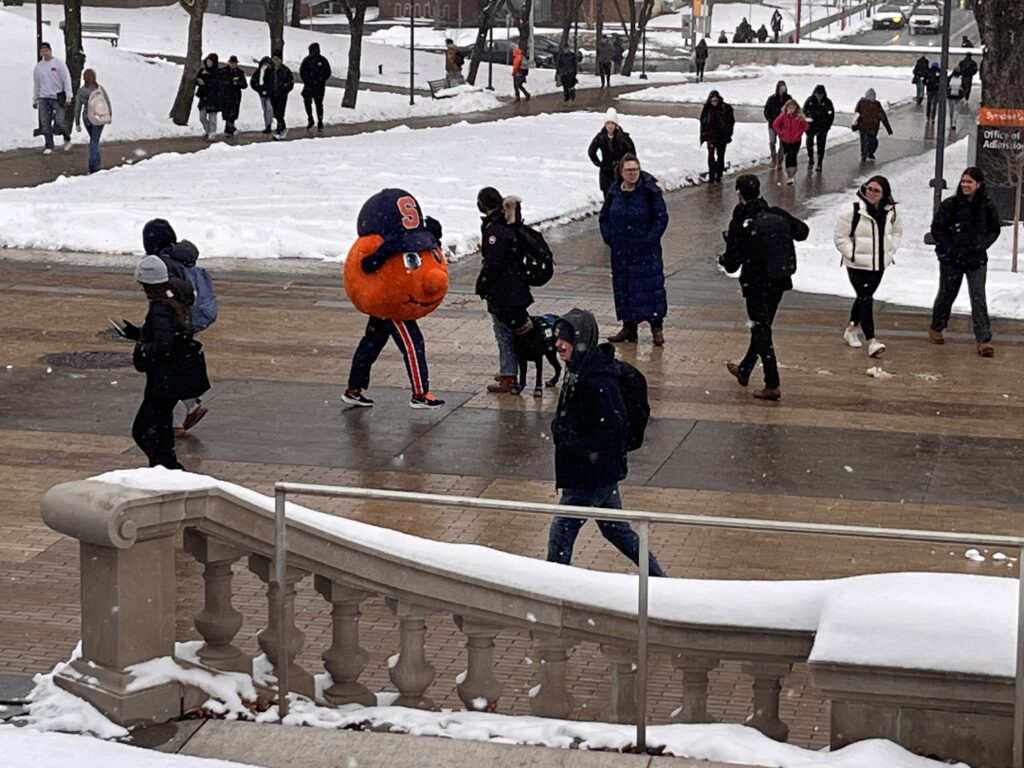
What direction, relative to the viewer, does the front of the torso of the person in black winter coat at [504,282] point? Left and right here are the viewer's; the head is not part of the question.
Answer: facing to the left of the viewer

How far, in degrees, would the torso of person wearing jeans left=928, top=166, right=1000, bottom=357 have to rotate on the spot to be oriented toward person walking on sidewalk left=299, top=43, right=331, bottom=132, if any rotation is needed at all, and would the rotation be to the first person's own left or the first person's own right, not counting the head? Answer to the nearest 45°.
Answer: approximately 135° to the first person's own right

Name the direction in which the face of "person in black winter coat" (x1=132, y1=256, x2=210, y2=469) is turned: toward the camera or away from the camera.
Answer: away from the camera

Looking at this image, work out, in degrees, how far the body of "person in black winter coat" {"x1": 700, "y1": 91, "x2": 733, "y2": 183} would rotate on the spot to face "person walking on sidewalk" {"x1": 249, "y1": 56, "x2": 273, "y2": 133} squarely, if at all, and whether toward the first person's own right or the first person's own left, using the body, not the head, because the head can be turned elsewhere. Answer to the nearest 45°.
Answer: approximately 135° to the first person's own right

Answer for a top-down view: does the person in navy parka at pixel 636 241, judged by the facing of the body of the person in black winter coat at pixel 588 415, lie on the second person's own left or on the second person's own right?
on the second person's own right

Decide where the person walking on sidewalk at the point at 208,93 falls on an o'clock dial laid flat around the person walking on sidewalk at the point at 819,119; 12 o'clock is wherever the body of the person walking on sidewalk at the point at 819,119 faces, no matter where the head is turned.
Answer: the person walking on sidewalk at the point at 208,93 is roughly at 3 o'clock from the person walking on sidewalk at the point at 819,119.

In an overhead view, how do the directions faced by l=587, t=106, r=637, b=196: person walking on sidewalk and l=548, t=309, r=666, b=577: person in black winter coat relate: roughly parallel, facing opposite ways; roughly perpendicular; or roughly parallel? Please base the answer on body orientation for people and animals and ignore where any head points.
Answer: roughly perpendicular

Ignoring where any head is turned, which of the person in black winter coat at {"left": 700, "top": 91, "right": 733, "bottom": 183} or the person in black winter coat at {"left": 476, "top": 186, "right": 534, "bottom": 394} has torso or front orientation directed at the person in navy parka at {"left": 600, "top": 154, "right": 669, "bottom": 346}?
the person in black winter coat at {"left": 700, "top": 91, "right": 733, "bottom": 183}

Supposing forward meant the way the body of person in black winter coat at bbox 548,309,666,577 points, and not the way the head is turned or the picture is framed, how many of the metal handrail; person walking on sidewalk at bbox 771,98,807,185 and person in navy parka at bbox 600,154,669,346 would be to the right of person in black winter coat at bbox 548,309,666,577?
2
